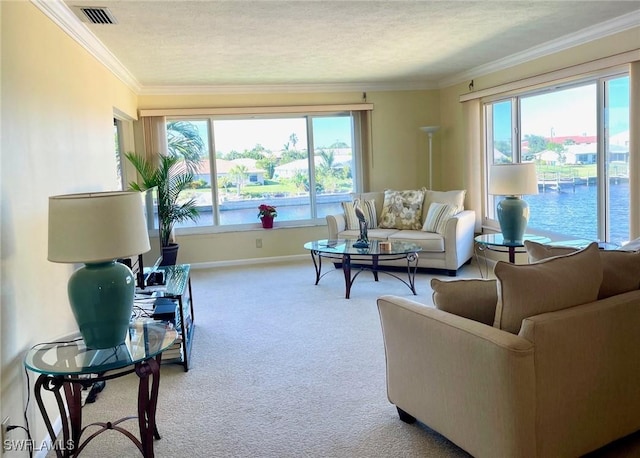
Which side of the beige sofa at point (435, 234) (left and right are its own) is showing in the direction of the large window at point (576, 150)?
left

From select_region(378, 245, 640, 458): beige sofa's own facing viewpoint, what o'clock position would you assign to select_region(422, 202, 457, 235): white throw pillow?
The white throw pillow is roughly at 1 o'clock from the beige sofa.

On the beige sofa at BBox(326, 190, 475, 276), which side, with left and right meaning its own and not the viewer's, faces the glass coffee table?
front

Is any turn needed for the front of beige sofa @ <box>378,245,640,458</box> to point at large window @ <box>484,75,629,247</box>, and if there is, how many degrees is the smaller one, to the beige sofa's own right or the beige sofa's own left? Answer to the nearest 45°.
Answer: approximately 45° to the beige sofa's own right

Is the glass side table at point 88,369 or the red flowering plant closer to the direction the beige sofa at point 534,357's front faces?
the red flowering plant

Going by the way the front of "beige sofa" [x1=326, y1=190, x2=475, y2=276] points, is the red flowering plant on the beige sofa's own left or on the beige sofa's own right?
on the beige sofa's own right

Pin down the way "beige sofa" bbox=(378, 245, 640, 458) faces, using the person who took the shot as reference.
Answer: facing away from the viewer and to the left of the viewer

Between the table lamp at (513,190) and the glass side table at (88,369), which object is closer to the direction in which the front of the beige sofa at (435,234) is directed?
the glass side table

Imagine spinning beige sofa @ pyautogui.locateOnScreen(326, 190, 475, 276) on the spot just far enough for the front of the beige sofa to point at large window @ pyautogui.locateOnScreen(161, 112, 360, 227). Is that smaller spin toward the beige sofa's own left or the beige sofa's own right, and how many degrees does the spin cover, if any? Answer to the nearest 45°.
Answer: approximately 90° to the beige sofa's own right

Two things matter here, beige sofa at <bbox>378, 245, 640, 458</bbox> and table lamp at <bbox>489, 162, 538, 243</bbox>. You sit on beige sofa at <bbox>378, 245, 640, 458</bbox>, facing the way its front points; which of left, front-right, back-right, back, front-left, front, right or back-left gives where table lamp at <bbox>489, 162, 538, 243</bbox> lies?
front-right

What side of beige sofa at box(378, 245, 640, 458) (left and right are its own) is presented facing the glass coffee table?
front

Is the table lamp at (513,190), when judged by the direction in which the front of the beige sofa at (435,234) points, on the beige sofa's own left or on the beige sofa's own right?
on the beige sofa's own left

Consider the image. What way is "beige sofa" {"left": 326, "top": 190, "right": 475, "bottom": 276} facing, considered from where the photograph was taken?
facing the viewer and to the left of the viewer

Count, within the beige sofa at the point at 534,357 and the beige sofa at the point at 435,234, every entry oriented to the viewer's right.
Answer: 0
